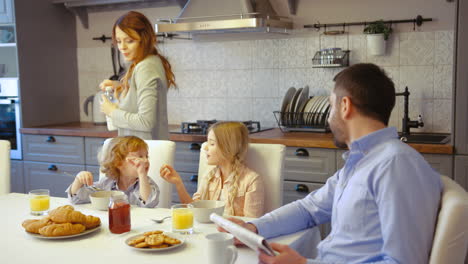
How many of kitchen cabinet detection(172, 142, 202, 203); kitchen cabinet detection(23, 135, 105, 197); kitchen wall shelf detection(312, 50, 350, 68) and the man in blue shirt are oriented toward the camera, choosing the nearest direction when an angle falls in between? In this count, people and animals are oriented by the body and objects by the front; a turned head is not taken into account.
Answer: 3

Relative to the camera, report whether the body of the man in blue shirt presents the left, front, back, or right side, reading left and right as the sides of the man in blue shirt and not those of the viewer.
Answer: left

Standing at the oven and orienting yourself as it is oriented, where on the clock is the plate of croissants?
The plate of croissants is roughly at 12 o'clock from the oven.

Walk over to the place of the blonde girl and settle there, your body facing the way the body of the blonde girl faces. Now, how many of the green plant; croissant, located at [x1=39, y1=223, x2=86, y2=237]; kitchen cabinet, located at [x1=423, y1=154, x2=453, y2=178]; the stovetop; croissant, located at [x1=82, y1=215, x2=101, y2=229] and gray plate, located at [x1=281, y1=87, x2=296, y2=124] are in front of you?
2

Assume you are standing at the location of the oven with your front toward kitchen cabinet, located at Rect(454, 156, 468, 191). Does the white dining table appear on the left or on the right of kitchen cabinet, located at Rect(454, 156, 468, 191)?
right

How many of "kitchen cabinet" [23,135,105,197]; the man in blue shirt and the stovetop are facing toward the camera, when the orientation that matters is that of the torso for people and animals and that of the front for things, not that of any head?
2

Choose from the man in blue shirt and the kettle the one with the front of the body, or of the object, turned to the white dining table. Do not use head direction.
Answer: the man in blue shirt

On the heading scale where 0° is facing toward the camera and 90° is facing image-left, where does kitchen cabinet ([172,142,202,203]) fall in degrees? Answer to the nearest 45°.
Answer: approximately 0°

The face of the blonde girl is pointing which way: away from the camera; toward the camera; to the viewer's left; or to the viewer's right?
to the viewer's left

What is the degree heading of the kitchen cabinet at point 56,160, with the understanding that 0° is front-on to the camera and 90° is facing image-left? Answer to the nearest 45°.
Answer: approximately 0°

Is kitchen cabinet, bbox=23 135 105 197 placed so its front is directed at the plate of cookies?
yes

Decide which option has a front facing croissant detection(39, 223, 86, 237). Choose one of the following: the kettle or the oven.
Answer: the oven
